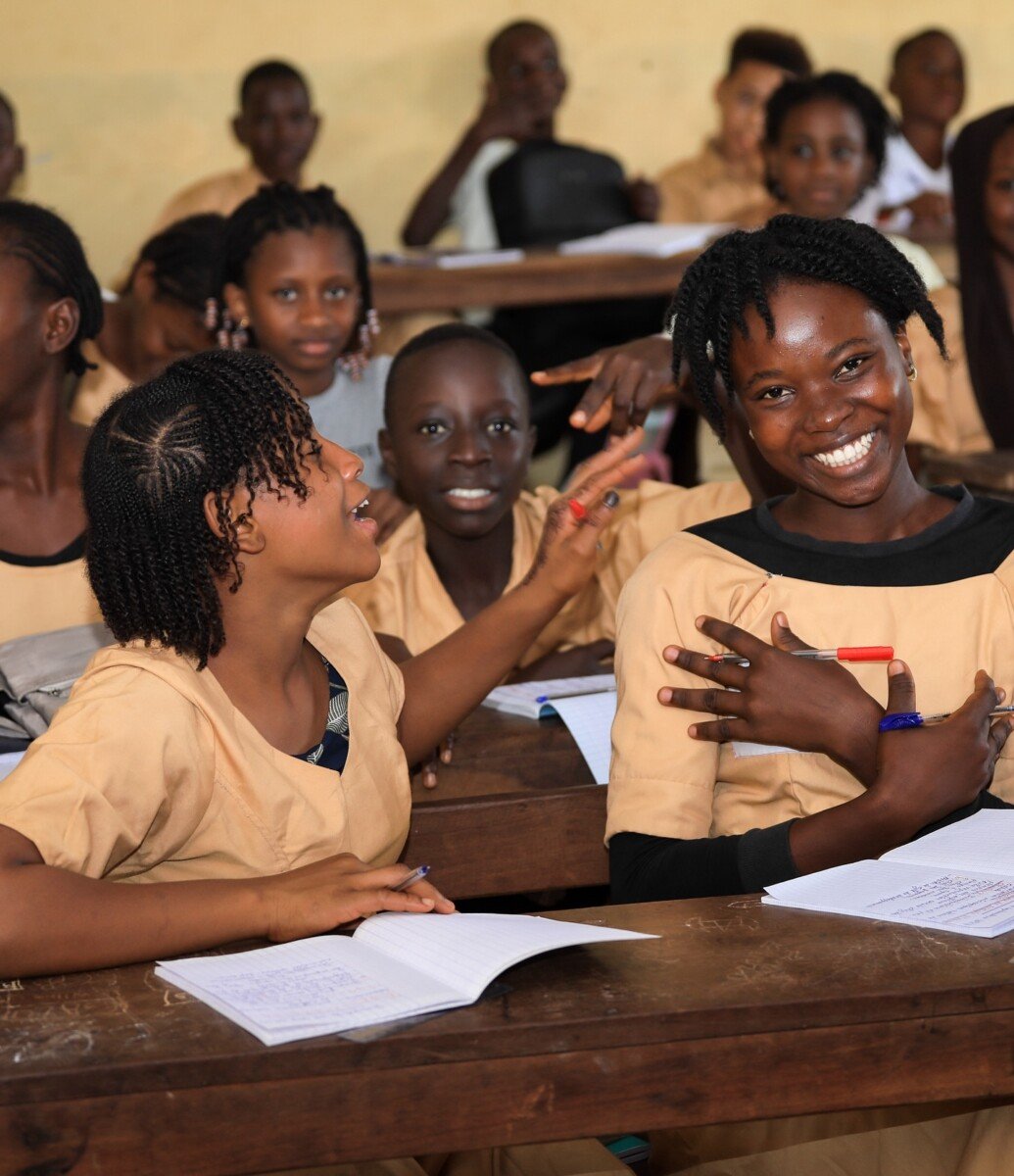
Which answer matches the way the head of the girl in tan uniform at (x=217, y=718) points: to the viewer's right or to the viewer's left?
to the viewer's right

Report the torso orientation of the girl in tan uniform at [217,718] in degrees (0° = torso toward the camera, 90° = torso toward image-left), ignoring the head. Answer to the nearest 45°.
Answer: approximately 315°

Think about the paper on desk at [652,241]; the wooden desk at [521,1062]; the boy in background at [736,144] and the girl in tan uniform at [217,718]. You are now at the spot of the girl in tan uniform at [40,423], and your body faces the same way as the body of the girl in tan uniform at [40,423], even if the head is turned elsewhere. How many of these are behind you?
2

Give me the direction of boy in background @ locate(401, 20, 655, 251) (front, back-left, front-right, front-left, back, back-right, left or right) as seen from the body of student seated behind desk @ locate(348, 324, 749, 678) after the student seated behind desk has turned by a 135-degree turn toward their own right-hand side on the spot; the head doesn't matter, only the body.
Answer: front-right

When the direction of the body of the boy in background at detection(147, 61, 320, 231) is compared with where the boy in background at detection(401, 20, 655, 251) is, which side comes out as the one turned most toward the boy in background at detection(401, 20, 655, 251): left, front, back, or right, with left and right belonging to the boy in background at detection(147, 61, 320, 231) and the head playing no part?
left

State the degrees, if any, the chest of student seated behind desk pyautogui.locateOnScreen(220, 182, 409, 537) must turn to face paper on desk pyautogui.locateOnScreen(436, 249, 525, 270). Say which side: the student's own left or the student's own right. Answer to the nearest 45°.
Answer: approximately 180°

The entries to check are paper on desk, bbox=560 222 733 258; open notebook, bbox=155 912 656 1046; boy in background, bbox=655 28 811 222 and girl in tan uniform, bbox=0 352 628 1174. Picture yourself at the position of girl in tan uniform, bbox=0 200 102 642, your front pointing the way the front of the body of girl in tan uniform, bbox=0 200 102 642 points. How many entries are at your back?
2

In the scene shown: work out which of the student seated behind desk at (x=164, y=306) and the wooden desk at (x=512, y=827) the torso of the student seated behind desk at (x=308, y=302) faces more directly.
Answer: the wooden desk

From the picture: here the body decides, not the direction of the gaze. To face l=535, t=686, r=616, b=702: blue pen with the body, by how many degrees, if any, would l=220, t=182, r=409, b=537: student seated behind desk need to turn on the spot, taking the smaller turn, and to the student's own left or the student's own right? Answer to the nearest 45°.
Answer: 0° — they already face it

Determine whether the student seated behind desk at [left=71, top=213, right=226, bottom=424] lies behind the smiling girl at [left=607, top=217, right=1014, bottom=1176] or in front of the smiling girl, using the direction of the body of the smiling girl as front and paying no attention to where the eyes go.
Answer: behind

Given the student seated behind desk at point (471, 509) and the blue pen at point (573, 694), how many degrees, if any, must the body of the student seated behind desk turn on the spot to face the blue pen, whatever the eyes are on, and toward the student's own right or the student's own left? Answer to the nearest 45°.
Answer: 0° — they already face it
